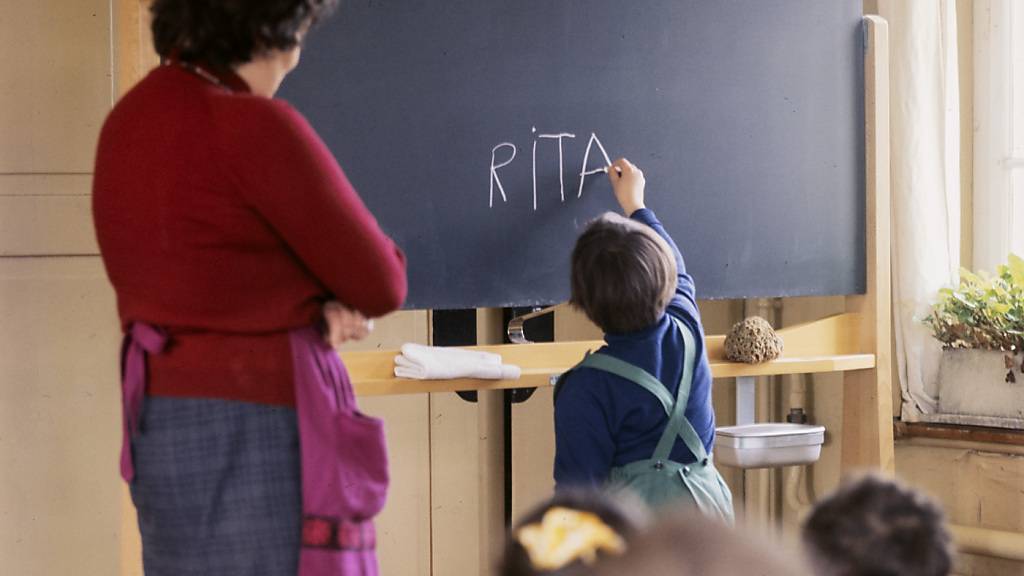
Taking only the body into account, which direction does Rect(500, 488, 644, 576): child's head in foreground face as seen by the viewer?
away from the camera

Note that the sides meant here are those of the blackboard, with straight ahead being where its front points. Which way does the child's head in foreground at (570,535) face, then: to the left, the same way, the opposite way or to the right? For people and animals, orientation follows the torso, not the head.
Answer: the opposite way

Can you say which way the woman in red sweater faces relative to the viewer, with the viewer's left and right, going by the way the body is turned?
facing away from the viewer and to the right of the viewer

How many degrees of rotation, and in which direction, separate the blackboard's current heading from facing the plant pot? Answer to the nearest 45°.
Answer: approximately 135° to its left

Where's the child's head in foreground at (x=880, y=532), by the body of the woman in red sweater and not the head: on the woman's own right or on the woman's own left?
on the woman's own right

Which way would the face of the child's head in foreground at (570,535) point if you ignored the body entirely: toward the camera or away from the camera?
away from the camera

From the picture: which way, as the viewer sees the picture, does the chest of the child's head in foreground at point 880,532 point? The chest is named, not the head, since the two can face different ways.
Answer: away from the camera

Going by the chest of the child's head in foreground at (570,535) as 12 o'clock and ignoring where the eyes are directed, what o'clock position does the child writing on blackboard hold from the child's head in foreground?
The child writing on blackboard is roughly at 12 o'clock from the child's head in foreground.
